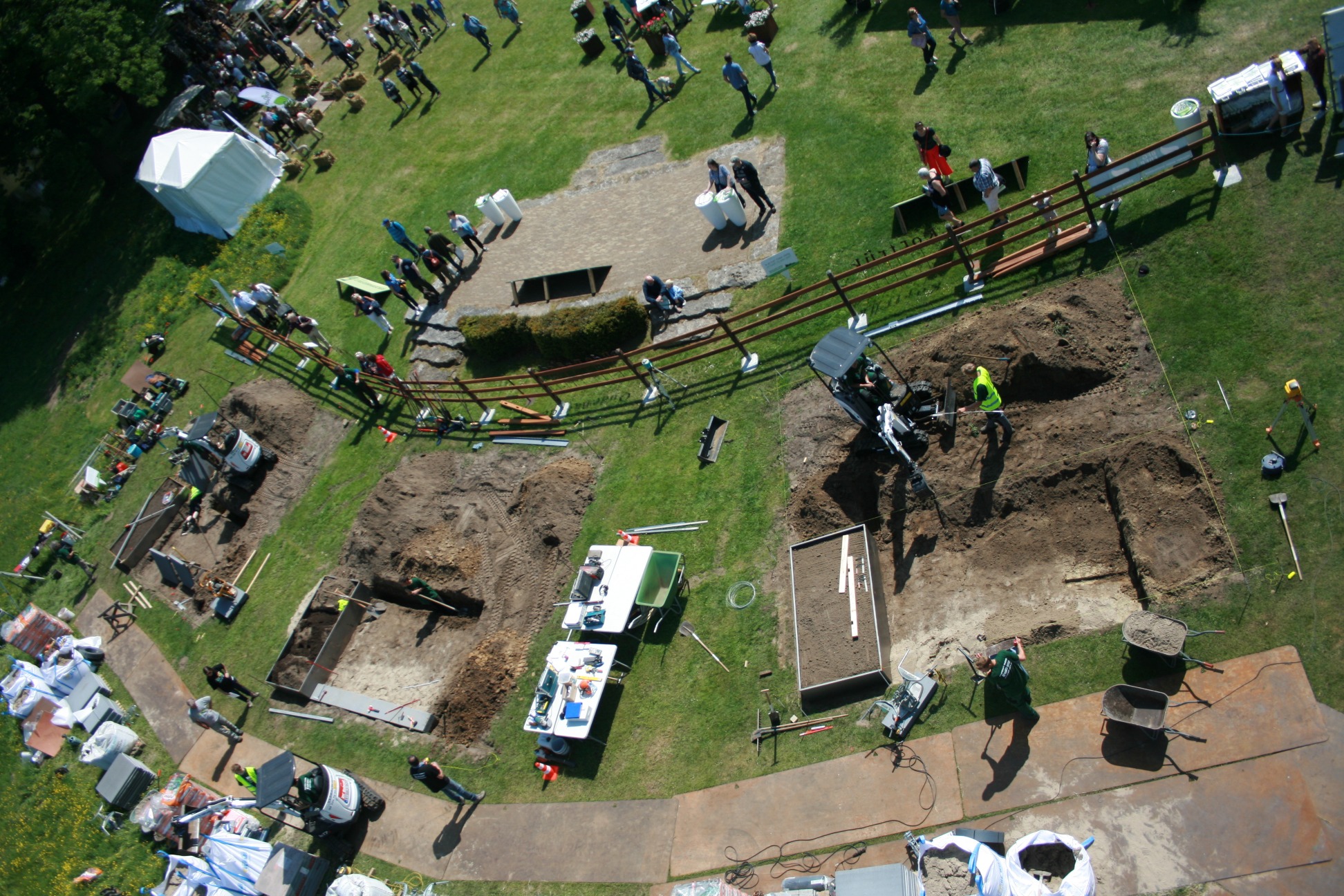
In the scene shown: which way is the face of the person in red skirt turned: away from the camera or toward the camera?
toward the camera

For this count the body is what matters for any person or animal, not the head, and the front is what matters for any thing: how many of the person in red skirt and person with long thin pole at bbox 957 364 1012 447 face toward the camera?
1

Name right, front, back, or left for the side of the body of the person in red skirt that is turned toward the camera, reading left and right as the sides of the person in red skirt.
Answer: front

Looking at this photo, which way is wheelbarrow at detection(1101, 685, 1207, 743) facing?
to the viewer's left

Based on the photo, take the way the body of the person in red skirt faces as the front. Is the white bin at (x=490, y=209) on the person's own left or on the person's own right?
on the person's own right

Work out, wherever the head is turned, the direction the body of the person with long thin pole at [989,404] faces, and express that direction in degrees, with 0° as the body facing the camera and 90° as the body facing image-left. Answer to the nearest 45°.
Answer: approximately 90°

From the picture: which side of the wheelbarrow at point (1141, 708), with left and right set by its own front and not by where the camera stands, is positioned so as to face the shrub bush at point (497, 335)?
front

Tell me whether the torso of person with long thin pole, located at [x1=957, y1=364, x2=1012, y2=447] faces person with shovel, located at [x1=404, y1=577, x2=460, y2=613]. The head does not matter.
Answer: yes
